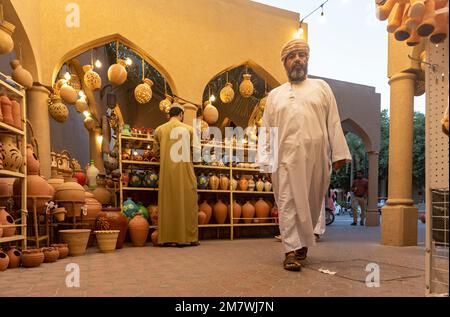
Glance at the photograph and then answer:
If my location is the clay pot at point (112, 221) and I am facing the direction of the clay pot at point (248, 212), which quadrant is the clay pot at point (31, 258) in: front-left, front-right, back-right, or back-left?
back-right

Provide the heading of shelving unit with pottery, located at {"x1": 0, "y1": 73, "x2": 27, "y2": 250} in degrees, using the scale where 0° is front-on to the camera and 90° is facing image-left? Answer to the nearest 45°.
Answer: approximately 315°

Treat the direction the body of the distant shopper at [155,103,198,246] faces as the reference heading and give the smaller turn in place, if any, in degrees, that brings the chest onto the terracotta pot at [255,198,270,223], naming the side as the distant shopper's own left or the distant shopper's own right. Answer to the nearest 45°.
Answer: approximately 45° to the distant shopper's own right

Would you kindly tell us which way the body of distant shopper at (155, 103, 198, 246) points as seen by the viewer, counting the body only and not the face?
away from the camera

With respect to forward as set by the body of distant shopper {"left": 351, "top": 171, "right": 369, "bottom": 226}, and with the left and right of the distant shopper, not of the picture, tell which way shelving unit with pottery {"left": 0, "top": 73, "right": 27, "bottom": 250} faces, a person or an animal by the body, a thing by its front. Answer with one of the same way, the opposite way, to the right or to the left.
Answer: to the left

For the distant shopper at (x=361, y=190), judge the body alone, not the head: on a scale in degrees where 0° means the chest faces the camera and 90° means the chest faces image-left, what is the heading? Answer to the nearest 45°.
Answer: approximately 0°

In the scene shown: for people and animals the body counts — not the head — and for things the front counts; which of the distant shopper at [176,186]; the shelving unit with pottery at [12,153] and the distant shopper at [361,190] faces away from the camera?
the distant shopper at [176,186]

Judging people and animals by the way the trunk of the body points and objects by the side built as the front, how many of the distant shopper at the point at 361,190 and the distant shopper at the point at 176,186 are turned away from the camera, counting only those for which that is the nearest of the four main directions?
1
